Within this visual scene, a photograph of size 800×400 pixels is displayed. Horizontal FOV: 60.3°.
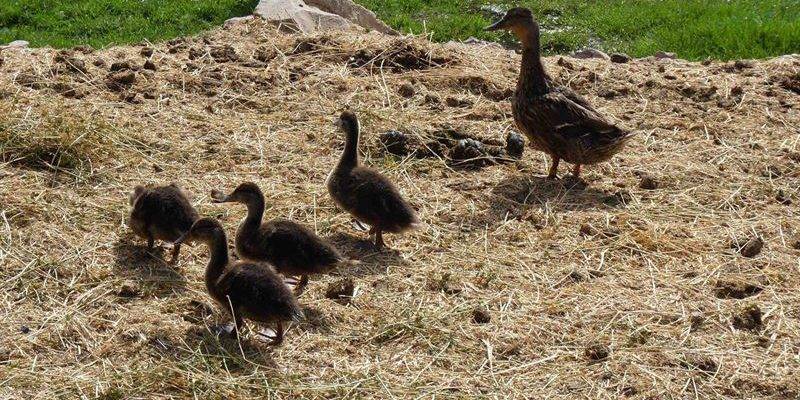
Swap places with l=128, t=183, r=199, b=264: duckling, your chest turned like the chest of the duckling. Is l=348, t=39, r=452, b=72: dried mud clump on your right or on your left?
on your right

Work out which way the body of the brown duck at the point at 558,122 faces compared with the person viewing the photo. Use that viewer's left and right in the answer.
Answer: facing to the left of the viewer

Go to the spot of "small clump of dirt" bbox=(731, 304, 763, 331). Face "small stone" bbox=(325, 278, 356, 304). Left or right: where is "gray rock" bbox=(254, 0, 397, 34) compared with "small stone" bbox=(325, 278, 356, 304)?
right

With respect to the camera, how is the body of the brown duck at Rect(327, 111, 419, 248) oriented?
to the viewer's left

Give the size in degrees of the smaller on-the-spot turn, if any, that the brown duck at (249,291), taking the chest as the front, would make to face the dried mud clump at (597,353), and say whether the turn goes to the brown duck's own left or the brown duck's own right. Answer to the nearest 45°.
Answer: approximately 180°

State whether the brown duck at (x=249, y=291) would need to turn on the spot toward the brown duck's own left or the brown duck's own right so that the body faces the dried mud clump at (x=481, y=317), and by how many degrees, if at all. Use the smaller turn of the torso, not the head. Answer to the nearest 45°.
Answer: approximately 180°

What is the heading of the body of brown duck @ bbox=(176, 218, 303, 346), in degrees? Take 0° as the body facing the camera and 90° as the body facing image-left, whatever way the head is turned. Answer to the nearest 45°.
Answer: approximately 90°

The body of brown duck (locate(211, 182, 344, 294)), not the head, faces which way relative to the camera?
to the viewer's left

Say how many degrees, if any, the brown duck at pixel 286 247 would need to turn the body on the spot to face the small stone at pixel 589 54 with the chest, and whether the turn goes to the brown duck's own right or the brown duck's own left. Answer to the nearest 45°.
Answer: approximately 135° to the brown duck's own right

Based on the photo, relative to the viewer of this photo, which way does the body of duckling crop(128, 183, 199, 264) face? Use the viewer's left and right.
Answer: facing away from the viewer and to the left of the viewer
